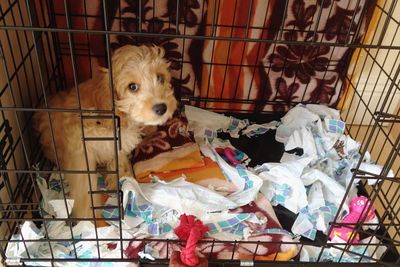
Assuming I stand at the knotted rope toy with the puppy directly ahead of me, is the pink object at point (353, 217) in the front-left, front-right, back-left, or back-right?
back-right

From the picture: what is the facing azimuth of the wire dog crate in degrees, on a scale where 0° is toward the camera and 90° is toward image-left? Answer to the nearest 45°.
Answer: approximately 0°
